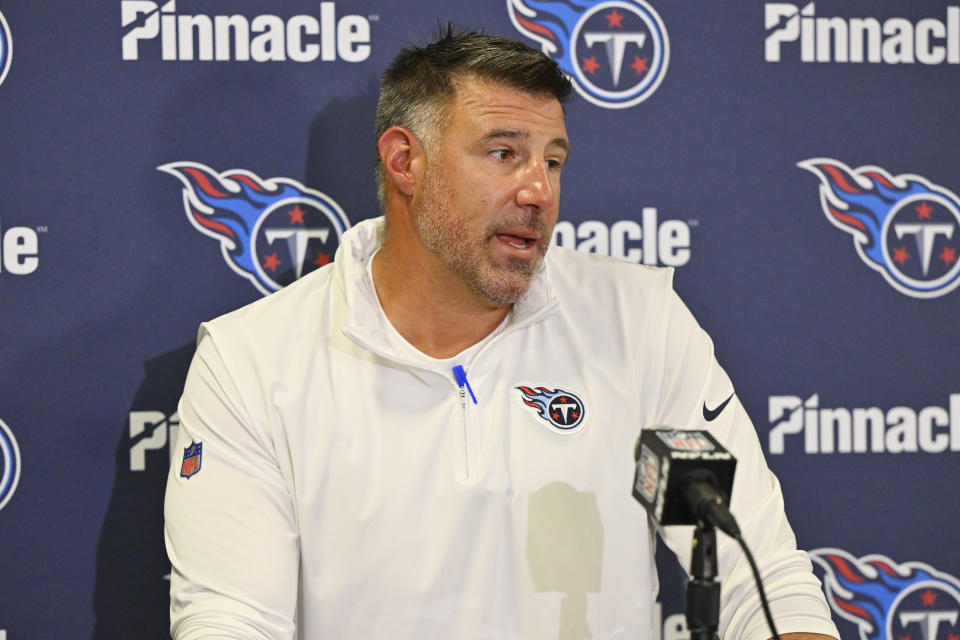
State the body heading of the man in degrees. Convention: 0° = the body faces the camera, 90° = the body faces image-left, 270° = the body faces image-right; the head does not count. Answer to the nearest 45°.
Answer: approximately 0°

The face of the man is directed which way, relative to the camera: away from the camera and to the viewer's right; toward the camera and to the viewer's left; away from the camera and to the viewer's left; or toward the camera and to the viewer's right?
toward the camera and to the viewer's right

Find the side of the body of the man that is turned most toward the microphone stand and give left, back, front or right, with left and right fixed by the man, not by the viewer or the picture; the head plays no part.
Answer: front
